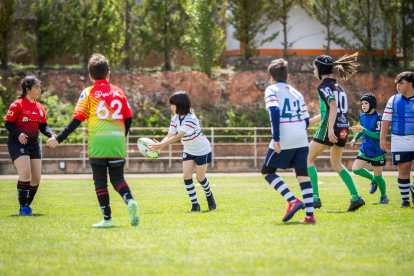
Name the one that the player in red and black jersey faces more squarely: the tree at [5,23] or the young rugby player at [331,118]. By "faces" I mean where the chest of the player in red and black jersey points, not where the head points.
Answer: the young rugby player

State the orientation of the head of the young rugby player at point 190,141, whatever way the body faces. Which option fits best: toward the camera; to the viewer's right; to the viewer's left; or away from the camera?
to the viewer's left

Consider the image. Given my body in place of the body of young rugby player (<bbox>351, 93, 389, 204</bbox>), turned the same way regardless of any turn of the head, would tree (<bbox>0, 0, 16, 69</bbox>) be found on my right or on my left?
on my right

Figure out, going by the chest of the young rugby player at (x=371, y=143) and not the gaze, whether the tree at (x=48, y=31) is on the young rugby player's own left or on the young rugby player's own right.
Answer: on the young rugby player's own right

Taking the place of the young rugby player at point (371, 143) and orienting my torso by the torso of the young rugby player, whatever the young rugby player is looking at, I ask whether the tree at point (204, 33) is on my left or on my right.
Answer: on my right

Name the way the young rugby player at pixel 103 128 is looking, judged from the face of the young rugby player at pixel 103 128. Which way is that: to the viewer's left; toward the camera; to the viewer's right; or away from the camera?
away from the camera

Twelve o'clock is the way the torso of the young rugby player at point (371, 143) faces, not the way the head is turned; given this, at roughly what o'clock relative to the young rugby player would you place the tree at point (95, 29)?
The tree is roughly at 3 o'clock from the young rugby player.

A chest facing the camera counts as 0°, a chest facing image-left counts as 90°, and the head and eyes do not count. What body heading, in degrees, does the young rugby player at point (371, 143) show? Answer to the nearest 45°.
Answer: approximately 45°

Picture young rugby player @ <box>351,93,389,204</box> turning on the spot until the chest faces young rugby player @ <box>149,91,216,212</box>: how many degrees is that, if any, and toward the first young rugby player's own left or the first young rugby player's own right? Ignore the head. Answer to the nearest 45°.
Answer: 0° — they already face them

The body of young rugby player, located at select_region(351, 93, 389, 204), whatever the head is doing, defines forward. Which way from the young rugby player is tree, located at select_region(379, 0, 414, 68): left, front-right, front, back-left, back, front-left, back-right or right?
back-right

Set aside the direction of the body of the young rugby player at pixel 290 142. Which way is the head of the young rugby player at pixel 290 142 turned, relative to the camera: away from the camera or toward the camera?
away from the camera
